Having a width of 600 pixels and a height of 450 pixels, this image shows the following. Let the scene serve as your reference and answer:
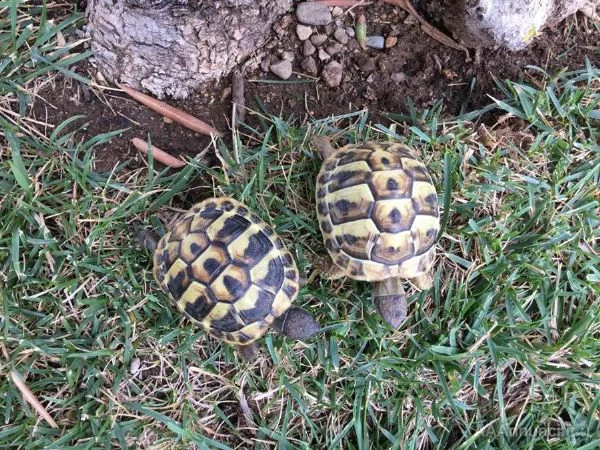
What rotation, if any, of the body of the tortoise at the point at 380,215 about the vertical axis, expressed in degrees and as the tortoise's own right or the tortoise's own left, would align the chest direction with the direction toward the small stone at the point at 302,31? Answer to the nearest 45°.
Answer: approximately 135° to the tortoise's own right

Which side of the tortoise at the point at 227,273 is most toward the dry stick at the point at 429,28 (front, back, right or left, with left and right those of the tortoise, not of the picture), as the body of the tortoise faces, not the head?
left

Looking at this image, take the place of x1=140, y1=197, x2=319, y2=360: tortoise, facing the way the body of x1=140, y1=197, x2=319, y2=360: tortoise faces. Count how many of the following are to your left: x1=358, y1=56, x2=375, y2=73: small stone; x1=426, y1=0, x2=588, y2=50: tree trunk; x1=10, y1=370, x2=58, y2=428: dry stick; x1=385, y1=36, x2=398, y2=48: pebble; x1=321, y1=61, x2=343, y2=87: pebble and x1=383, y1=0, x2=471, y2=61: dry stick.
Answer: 5

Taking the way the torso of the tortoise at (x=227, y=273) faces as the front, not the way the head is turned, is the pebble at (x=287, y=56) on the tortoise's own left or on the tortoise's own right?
on the tortoise's own left

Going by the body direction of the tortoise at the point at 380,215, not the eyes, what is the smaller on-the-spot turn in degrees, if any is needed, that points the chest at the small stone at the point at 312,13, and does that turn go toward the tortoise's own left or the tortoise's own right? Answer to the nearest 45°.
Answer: approximately 135° to the tortoise's own right

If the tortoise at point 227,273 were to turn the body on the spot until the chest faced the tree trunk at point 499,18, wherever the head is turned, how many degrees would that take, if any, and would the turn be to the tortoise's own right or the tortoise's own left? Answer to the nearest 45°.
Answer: approximately 90° to the tortoise's own left

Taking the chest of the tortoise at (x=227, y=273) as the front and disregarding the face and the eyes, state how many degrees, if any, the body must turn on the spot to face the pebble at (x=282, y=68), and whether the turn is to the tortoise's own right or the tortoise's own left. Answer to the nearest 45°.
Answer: approximately 135° to the tortoise's own left

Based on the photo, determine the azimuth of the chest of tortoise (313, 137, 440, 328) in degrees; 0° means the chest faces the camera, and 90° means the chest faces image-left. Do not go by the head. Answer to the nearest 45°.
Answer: approximately 0°

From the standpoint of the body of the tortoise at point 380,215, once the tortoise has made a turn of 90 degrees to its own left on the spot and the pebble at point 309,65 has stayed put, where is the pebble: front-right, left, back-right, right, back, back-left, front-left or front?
back-left

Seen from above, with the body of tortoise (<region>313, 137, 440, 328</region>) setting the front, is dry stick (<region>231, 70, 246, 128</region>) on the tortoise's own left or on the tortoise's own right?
on the tortoise's own right

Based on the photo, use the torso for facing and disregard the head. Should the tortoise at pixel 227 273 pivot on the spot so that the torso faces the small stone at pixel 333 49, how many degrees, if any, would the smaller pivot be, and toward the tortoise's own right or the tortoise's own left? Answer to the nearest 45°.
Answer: approximately 90° to the tortoise's own left

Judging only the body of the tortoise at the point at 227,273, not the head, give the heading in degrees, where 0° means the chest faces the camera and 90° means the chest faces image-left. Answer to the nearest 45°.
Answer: approximately 315°

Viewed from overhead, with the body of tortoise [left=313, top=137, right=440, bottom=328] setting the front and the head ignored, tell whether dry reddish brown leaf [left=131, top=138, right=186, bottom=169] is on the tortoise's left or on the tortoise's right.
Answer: on the tortoise's right
